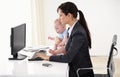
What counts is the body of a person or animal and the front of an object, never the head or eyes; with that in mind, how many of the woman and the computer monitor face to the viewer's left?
1

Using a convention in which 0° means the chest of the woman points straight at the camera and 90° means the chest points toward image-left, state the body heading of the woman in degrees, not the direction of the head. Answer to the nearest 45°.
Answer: approximately 90°

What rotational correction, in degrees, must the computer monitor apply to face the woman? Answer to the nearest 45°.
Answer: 0° — it already faces them

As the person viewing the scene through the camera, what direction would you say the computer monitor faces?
facing the viewer and to the right of the viewer

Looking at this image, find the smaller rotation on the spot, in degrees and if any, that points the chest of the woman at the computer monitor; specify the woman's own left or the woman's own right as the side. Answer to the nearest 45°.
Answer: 0° — they already face it

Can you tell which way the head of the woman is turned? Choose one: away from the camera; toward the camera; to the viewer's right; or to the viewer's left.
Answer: to the viewer's left
